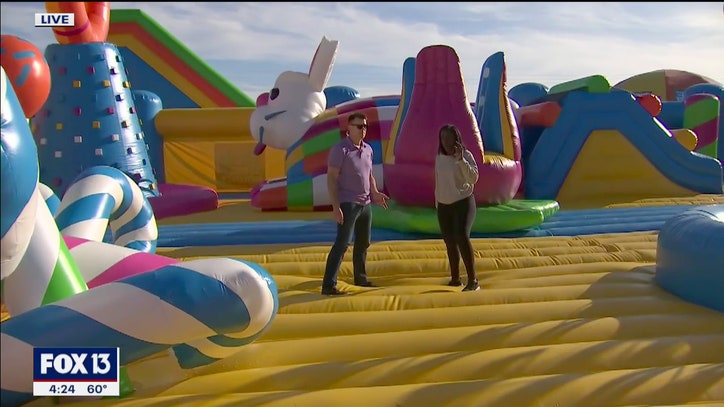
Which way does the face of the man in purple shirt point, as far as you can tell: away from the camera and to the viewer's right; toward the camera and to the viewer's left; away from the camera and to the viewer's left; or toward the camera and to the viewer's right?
toward the camera and to the viewer's right

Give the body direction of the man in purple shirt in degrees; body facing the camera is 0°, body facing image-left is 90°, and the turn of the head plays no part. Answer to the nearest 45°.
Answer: approximately 315°
